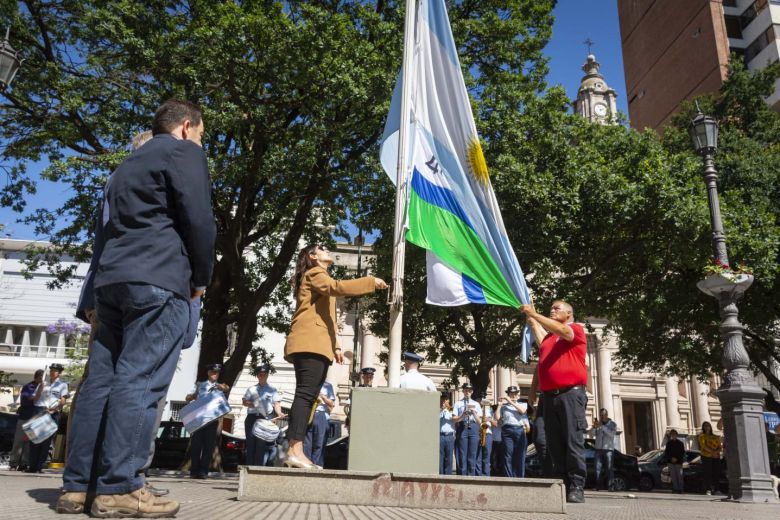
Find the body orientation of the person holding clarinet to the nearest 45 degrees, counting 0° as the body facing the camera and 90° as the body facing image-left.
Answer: approximately 0°

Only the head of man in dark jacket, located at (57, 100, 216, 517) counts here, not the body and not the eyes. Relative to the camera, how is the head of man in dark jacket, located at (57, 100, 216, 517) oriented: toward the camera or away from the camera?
away from the camera

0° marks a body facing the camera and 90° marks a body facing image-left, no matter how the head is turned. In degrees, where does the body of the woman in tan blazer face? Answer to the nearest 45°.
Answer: approximately 270°

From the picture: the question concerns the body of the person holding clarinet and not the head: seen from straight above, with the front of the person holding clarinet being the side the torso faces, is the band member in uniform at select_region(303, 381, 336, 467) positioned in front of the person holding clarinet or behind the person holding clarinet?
in front

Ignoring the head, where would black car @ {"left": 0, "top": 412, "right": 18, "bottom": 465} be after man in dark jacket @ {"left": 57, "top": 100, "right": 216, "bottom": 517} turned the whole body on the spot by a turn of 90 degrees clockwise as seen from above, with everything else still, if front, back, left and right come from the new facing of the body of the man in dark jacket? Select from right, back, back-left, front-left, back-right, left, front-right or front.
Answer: back-left

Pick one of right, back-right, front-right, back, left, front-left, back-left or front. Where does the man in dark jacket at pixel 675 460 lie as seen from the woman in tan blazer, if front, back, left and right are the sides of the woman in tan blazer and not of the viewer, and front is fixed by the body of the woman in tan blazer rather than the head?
front-left

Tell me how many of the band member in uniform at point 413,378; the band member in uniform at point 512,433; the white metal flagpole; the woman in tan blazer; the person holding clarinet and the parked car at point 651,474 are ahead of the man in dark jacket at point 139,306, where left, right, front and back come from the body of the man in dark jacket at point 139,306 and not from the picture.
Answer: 6

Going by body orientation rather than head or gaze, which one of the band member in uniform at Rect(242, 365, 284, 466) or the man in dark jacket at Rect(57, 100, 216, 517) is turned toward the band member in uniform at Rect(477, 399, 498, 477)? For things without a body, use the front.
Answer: the man in dark jacket

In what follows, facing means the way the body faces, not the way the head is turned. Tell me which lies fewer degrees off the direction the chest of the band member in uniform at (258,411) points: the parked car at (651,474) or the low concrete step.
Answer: the low concrete step

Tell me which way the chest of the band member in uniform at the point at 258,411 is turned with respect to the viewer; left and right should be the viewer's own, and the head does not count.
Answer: facing the viewer

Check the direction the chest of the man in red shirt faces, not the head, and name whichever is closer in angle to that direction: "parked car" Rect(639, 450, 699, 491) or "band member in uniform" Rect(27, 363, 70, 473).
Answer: the band member in uniform

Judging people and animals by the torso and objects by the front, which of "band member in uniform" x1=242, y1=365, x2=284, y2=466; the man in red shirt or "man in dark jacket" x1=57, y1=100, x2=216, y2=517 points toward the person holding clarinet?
the man in dark jacket

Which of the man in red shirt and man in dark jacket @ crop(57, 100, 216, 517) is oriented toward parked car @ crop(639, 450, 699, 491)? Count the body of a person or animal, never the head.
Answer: the man in dark jacket
